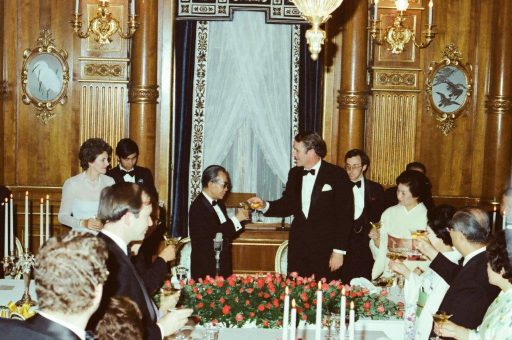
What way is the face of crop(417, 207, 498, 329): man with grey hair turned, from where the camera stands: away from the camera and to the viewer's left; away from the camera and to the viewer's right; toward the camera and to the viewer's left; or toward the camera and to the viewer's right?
away from the camera and to the viewer's left

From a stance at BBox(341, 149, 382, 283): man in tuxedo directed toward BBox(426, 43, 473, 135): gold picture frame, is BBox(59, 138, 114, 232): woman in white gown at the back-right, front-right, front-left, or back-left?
back-left

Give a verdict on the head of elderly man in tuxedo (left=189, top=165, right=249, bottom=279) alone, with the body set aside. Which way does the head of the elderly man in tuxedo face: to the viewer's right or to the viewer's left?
to the viewer's right

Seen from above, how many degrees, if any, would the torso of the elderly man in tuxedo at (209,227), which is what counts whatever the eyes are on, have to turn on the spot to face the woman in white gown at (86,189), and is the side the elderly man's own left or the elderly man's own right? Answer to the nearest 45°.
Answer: approximately 180°

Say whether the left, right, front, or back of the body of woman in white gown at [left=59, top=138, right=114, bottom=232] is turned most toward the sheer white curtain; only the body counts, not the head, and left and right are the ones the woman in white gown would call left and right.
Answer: left

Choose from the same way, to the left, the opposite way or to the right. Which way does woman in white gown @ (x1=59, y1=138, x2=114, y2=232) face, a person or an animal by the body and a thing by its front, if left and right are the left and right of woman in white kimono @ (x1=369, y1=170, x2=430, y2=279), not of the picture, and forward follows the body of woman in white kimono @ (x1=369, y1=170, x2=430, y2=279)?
to the left

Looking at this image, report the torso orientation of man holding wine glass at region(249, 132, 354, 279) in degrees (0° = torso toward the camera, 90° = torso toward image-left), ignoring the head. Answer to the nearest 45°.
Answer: approximately 45°

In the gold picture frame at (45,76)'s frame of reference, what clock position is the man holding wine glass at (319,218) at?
The man holding wine glass is roughly at 11 o'clock from the gold picture frame.

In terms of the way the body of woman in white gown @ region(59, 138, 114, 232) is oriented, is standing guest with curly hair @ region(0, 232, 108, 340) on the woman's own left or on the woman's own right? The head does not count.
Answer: on the woman's own right
